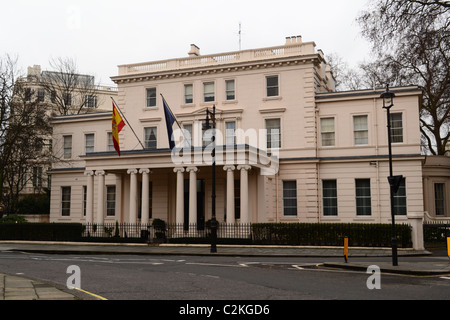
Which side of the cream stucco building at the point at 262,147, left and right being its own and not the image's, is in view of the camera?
front

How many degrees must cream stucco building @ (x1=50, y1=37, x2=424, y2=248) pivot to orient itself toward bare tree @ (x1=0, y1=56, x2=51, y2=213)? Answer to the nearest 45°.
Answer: approximately 90° to its right
